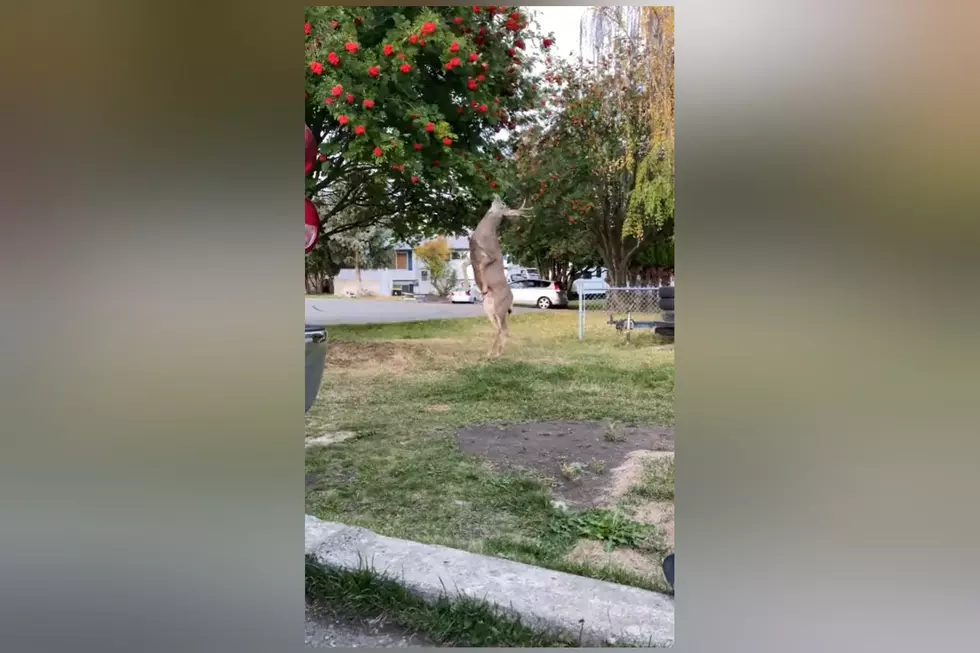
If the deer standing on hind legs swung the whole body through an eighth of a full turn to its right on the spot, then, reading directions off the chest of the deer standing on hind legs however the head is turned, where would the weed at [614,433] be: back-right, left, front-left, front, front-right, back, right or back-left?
right

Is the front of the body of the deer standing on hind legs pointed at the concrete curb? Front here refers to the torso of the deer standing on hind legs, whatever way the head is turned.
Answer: no

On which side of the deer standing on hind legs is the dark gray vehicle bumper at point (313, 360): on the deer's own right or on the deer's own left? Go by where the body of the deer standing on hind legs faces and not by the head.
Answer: on the deer's own left

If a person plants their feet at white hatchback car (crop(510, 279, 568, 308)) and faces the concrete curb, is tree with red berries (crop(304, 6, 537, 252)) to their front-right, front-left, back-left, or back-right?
front-right
